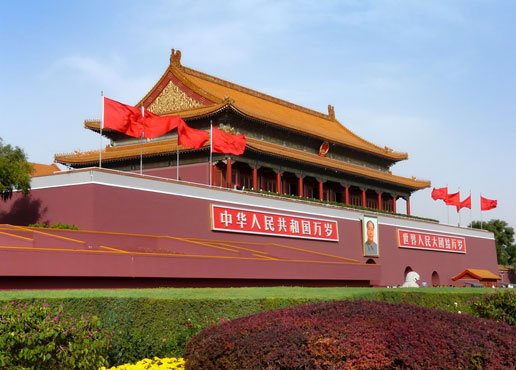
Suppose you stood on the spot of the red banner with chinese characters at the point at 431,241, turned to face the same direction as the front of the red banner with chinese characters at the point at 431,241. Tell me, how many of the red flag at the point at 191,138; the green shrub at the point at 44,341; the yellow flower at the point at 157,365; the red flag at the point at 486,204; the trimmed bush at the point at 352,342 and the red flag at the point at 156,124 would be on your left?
1

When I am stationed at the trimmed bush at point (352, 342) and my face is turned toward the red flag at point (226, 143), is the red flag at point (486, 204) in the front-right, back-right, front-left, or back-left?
front-right

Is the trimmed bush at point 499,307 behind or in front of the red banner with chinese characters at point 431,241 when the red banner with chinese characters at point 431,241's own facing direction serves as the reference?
in front

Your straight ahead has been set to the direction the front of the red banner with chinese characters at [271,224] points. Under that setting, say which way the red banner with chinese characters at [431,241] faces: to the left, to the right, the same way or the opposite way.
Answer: the same way

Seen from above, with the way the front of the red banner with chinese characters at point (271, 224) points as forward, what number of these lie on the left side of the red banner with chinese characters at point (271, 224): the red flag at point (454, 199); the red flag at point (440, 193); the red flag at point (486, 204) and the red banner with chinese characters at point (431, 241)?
4

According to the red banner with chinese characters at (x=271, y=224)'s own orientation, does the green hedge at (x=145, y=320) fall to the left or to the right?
on its right

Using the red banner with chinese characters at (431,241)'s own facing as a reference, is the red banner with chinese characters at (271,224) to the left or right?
on its right

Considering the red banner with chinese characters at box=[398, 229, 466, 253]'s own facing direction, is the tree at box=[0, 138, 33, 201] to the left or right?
on its right

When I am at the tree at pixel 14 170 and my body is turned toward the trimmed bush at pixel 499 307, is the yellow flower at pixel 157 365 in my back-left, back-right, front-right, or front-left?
front-right

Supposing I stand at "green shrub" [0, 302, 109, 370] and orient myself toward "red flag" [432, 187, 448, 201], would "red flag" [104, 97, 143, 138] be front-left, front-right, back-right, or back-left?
front-left

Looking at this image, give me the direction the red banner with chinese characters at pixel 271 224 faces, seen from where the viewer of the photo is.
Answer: facing the viewer and to the right of the viewer

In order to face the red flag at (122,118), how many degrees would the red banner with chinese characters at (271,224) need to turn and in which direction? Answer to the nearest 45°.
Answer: approximately 90° to its right

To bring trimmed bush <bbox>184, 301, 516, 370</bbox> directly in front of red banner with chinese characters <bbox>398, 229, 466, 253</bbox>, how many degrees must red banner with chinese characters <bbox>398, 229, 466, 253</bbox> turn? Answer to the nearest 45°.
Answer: approximately 45° to its right

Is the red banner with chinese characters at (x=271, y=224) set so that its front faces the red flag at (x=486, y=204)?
no

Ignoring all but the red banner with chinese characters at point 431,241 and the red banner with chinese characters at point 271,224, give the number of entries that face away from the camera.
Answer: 0

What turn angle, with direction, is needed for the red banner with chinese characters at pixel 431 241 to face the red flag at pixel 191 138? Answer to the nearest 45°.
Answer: approximately 90° to its right

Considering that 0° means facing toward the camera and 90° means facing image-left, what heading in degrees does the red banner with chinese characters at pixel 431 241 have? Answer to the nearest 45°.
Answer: approximately 315°
